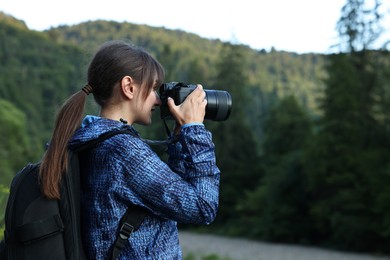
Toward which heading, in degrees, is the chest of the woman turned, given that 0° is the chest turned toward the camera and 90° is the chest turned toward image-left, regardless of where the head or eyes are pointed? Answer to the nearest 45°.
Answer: approximately 270°

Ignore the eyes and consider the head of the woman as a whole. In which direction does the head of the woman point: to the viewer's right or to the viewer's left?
to the viewer's right

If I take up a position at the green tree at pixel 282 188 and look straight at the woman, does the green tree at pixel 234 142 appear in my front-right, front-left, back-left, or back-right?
back-right

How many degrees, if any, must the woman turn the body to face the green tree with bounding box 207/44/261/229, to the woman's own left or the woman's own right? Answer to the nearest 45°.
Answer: approximately 90° to the woman's own left
